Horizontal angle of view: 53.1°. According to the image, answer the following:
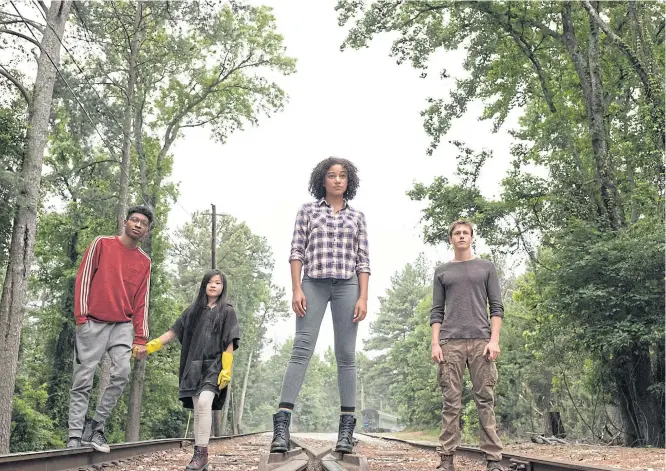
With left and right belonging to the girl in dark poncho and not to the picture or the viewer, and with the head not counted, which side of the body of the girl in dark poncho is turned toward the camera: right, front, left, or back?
front

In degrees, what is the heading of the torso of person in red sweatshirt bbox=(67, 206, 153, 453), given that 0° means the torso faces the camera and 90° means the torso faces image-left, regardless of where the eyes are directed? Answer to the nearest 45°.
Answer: approximately 315°

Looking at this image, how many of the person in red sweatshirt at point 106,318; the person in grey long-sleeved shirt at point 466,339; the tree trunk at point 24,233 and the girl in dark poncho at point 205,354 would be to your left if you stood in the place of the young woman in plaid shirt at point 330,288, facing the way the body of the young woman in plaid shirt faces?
1

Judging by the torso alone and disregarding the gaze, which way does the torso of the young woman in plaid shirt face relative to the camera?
toward the camera

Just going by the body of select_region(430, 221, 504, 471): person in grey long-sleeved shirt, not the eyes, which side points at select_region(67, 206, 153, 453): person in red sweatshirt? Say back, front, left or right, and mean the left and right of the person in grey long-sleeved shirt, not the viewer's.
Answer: right

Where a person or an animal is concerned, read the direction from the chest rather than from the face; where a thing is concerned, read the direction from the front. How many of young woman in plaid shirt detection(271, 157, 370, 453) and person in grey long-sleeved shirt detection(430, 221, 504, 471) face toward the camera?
2

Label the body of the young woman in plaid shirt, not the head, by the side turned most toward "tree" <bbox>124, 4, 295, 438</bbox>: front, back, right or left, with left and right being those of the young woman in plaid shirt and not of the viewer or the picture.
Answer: back

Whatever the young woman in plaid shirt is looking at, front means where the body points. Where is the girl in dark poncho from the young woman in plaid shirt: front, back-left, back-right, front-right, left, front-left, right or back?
right

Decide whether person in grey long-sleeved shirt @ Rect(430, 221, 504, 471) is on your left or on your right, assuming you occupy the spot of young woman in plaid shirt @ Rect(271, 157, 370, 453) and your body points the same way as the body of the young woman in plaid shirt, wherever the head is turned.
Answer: on your left
